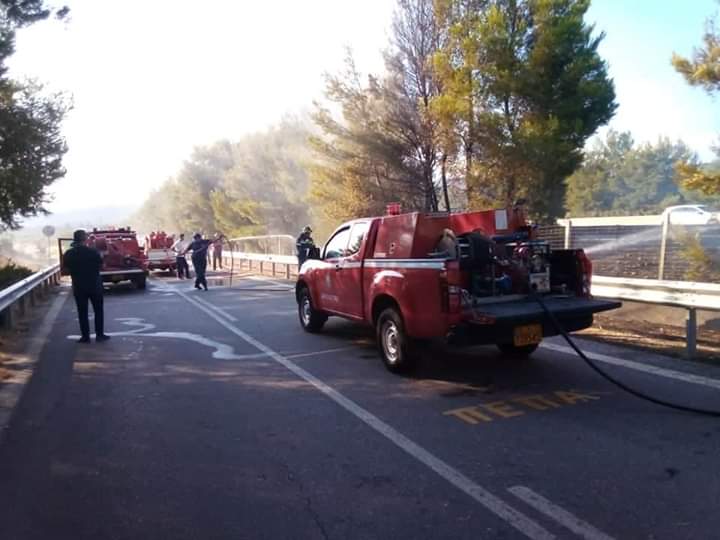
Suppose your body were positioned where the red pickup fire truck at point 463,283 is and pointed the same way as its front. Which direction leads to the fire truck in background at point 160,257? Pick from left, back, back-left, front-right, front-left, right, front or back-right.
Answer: front

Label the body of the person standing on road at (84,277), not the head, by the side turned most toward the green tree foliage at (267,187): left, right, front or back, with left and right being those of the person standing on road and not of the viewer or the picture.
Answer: front

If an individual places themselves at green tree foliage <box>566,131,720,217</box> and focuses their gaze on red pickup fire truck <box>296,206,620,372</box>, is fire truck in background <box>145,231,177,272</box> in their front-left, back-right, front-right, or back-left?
front-right

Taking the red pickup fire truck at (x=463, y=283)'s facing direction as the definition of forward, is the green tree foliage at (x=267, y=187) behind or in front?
in front

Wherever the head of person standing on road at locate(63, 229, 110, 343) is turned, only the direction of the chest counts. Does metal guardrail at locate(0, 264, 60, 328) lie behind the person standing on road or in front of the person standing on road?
in front

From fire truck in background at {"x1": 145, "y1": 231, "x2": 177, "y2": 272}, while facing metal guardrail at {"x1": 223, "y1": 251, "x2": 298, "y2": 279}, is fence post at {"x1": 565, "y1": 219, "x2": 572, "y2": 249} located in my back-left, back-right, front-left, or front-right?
front-right

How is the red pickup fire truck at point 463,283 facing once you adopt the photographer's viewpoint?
facing away from the viewer and to the left of the viewer

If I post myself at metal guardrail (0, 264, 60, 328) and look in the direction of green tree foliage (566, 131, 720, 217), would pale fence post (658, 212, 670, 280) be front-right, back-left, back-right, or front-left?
front-right

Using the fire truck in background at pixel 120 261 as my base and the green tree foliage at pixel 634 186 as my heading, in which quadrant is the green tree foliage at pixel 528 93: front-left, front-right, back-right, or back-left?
front-right

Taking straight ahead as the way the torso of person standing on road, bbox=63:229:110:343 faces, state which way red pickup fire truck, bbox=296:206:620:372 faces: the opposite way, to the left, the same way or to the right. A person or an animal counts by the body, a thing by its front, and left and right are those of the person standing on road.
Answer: the same way

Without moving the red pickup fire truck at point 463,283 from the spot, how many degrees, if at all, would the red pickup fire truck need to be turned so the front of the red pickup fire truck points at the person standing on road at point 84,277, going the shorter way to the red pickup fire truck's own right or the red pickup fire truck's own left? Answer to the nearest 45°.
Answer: approximately 45° to the red pickup fire truck's own left

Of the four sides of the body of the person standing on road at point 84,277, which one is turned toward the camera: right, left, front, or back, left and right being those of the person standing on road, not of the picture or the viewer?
back

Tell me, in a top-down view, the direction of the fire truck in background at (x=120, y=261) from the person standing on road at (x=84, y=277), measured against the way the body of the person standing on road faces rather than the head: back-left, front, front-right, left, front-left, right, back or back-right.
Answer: front
